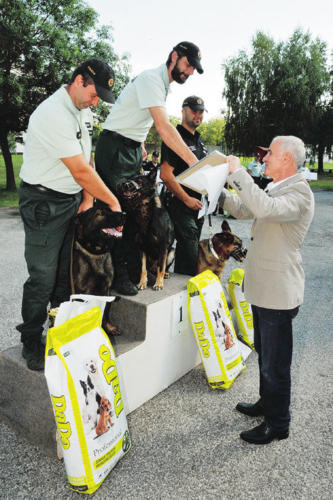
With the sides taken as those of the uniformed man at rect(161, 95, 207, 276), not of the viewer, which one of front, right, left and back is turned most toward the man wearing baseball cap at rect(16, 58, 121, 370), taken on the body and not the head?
right

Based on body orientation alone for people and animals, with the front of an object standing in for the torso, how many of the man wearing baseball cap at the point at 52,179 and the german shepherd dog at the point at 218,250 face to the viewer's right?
2

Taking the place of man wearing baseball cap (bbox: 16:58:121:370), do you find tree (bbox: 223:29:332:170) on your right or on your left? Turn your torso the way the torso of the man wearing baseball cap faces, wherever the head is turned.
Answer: on your left

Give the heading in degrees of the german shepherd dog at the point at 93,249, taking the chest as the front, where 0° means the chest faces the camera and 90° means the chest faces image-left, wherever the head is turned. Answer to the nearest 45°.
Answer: approximately 315°

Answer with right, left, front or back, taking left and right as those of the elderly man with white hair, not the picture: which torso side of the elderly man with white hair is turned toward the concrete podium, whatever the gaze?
front

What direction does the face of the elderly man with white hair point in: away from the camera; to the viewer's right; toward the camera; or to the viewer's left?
to the viewer's left

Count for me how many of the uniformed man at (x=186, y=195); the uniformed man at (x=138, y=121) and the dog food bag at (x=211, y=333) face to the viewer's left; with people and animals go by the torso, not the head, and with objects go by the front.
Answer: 0

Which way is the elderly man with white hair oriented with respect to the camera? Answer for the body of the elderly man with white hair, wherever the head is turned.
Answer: to the viewer's left

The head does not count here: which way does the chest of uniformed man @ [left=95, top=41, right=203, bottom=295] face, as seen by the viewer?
to the viewer's right

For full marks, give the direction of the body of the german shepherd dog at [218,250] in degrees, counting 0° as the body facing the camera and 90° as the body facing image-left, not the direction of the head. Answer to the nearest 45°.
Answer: approximately 270°

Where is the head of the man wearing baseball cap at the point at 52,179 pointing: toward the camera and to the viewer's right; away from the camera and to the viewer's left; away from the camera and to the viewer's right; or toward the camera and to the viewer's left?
toward the camera and to the viewer's right

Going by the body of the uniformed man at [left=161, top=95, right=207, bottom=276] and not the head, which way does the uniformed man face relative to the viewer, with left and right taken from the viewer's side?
facing the viewer and to the right of the viewer
